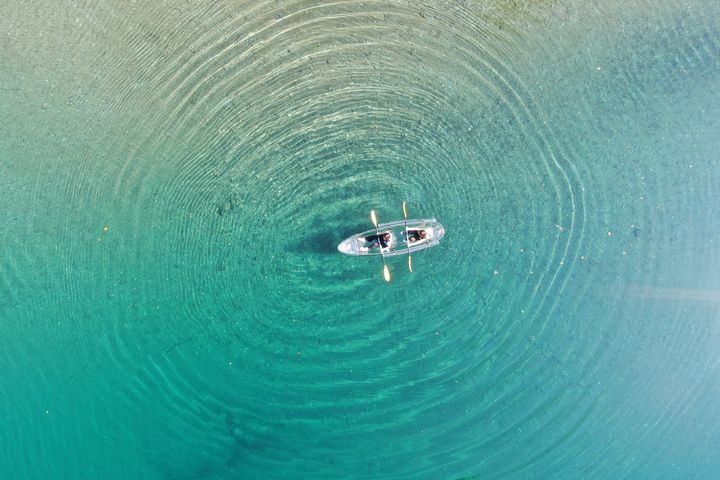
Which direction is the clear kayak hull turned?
to the viewer's left
